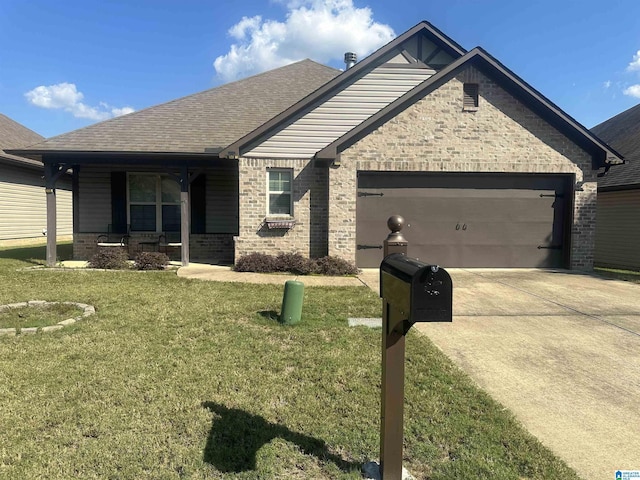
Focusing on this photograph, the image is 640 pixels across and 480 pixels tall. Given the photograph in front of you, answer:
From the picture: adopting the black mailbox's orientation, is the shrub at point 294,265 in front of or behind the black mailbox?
behind

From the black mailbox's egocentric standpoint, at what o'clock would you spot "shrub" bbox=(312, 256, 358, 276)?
The shrub is roughly at 7 o'clock from the black mailbox.

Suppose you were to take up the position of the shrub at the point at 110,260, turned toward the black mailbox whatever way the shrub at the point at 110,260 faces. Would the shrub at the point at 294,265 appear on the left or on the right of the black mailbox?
left

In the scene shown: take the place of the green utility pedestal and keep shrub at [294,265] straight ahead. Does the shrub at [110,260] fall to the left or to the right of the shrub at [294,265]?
left

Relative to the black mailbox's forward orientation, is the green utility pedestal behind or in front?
behind

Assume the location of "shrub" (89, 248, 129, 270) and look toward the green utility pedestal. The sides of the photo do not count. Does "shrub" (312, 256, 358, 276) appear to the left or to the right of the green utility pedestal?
left

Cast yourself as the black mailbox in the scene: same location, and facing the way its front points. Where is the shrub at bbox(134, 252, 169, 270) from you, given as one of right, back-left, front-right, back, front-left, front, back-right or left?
back

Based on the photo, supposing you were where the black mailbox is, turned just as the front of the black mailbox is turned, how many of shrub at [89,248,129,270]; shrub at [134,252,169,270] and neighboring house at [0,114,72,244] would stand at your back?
3

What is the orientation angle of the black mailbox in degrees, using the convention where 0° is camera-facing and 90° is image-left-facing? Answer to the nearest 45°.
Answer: approximately 315°

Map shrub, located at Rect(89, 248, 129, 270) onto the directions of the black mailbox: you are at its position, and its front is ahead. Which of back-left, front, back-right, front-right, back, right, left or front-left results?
back
